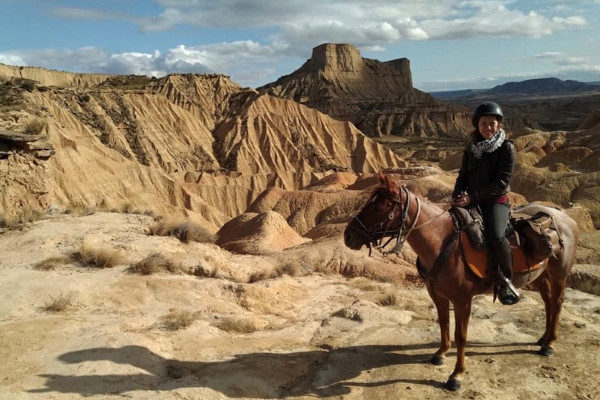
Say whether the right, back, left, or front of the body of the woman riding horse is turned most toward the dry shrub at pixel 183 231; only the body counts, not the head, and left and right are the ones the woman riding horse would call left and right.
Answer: right

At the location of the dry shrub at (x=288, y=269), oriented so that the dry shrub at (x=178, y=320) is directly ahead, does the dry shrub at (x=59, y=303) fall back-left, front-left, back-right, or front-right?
front-right

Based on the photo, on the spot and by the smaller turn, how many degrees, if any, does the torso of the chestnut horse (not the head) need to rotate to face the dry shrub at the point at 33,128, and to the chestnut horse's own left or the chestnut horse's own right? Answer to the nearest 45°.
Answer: approximately 90° to the chestnut horse's own right

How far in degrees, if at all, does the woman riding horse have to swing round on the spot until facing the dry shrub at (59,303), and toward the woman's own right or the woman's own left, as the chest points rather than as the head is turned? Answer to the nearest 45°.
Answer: approximately 45° to the woman's own right

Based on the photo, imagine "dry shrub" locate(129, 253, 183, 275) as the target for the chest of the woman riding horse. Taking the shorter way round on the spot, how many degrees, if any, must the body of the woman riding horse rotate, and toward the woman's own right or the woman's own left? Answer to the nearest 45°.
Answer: approximately 45° to the woman's own right

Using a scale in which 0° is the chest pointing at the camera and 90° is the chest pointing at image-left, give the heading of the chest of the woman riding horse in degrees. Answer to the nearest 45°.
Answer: approximately 45°

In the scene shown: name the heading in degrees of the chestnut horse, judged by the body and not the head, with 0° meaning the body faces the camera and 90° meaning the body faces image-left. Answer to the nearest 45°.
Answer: approximately 45°

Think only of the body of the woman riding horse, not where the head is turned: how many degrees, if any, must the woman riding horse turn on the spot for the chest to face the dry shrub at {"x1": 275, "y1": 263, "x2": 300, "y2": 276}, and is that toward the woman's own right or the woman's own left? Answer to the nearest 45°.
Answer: approximately 90° to the woman's own right

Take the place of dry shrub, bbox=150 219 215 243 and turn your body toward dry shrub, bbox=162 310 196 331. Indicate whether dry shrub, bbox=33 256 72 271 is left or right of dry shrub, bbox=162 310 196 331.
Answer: right
